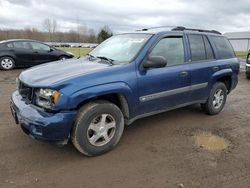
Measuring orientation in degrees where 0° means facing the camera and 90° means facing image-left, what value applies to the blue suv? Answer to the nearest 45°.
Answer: approximately 45°

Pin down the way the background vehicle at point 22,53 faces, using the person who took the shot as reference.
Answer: facing to the right of the viewer

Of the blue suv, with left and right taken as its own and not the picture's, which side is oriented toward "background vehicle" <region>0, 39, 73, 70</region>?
right

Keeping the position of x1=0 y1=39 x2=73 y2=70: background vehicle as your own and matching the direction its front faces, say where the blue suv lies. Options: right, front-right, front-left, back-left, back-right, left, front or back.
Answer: right

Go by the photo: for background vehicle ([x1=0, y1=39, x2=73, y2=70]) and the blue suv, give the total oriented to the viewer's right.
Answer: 1

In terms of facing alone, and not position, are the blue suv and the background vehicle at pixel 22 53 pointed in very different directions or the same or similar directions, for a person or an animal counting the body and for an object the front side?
very different directions
